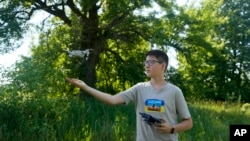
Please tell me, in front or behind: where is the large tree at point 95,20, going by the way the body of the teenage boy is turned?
behind

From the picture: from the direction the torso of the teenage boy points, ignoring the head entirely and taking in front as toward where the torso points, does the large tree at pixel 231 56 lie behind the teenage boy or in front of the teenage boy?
behind

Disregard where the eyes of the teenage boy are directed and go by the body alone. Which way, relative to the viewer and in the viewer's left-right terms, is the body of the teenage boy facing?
facing the viewer

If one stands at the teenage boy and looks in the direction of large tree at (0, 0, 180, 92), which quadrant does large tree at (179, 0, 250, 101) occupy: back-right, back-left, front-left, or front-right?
front-right

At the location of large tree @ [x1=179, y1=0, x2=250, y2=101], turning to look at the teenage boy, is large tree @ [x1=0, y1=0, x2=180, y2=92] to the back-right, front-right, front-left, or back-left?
front-right

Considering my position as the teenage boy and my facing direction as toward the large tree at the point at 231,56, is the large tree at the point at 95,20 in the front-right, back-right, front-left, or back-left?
front-left
